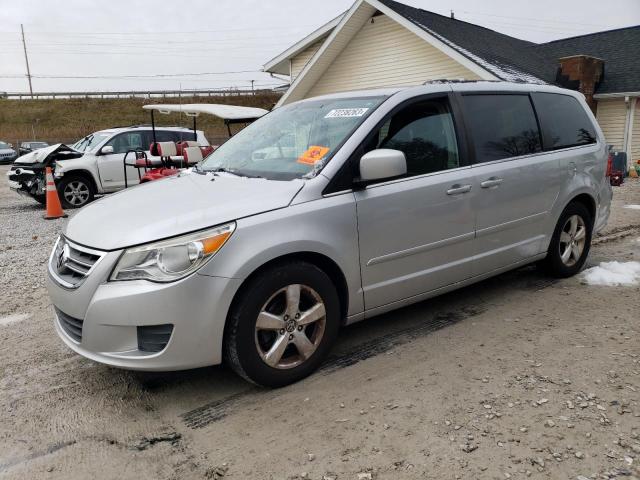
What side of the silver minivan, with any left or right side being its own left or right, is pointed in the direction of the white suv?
right

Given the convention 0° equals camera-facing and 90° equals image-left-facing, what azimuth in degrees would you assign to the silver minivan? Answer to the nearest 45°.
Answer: approximately 45°

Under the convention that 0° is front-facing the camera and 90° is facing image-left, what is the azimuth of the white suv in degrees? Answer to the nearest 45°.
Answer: approximately 45°

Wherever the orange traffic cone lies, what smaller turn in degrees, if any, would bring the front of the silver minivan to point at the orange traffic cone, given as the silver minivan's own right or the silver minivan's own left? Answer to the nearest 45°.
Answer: approximately 90° to the silver minivan's own right
